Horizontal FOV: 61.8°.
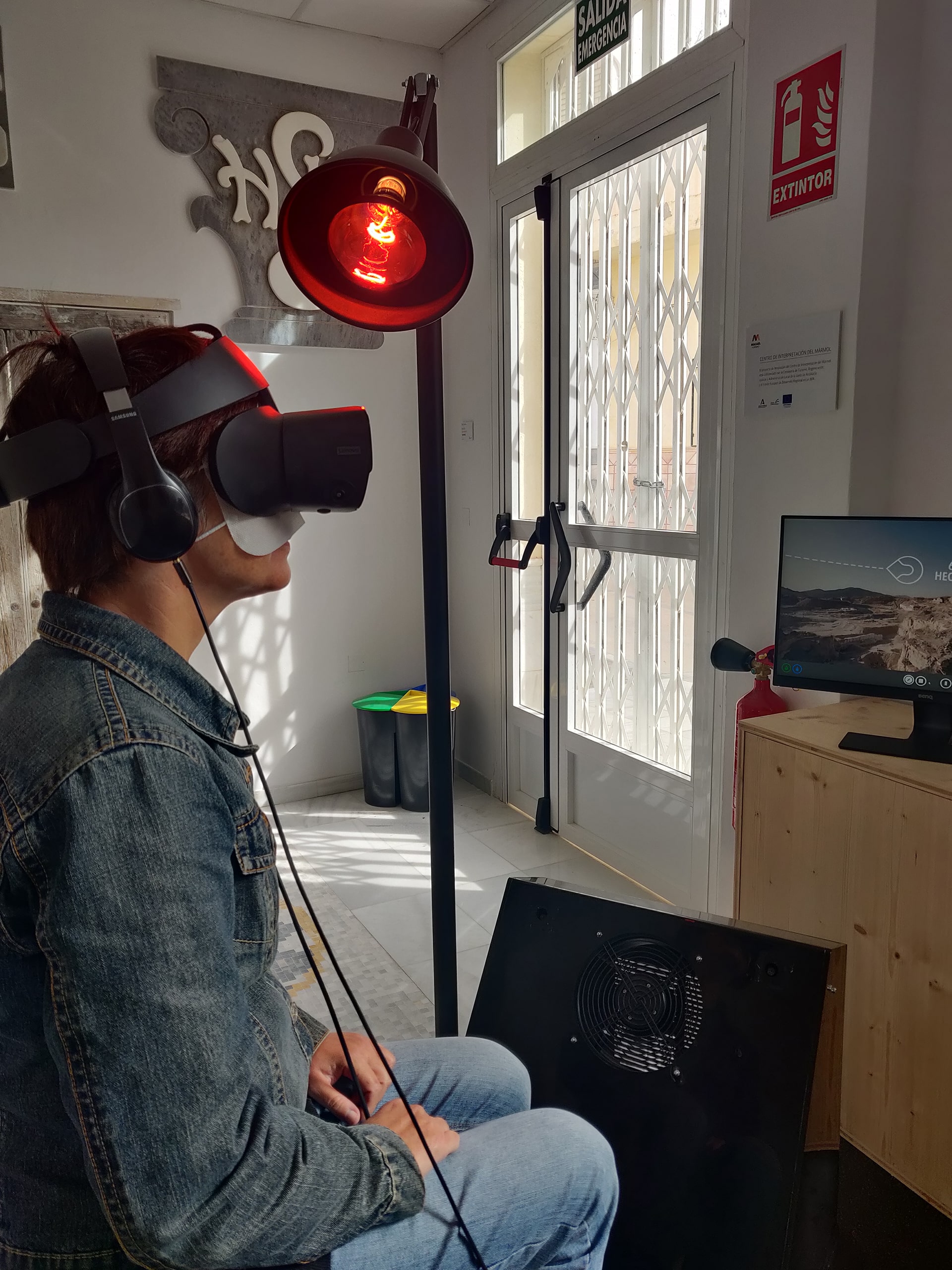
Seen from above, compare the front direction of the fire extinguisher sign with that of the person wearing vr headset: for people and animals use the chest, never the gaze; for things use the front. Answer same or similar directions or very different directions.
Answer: very different directions

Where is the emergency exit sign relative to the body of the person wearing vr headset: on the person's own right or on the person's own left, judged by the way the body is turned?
on the person's own left

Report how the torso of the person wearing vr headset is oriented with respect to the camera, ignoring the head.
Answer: to the viewer's right

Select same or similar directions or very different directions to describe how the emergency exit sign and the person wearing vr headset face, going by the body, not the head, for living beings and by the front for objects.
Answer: very different directions

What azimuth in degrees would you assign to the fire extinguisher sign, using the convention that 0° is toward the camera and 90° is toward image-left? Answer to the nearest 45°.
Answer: approximately 45°
